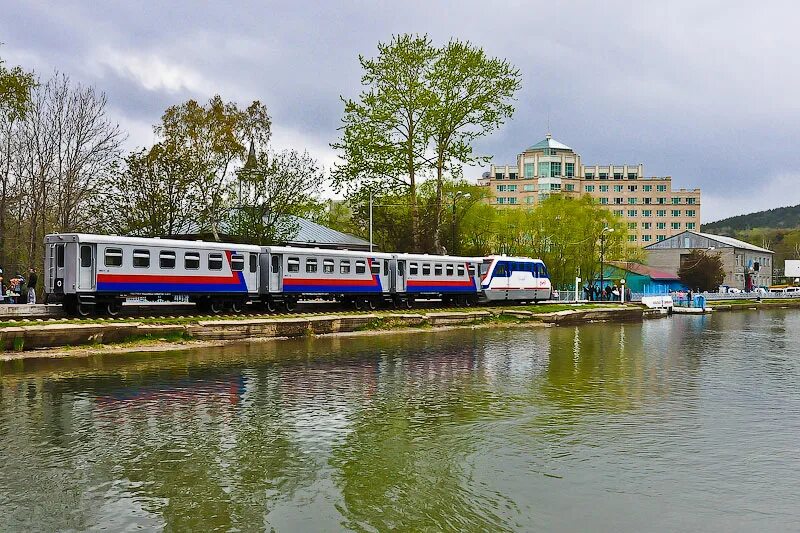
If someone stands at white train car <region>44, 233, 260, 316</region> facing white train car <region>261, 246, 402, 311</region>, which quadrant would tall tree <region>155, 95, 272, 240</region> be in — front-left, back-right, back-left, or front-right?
front-left

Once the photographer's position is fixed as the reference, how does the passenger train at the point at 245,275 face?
facing away from the viewer and to the right of the viewer
